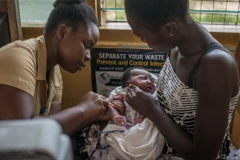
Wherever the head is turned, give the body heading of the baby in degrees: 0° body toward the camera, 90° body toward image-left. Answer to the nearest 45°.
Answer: approximately 315°
